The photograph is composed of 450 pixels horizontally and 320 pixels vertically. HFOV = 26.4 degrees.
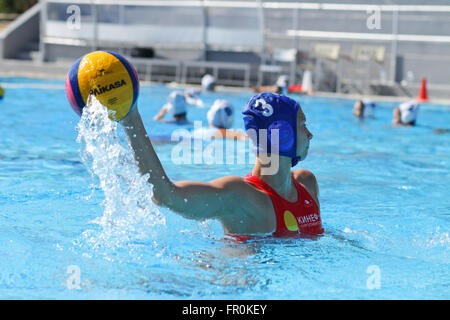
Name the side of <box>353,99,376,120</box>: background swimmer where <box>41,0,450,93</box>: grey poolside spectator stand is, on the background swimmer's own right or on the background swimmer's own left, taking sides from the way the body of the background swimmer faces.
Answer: on the background swimmer's own right

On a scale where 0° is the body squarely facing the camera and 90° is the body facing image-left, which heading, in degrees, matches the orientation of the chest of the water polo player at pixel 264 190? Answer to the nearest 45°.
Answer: approximately 315°

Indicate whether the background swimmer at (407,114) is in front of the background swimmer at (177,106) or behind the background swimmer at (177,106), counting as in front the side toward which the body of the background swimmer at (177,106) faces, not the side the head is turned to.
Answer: behind

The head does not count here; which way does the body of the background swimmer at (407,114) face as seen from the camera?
to the viewer's left

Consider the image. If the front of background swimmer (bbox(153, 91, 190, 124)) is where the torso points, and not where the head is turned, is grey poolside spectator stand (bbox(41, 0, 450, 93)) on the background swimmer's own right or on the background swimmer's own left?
on the background swimmer's own right

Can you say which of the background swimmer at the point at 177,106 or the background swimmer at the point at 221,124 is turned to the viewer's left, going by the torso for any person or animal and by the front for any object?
the background swimmer at the point at 177,106

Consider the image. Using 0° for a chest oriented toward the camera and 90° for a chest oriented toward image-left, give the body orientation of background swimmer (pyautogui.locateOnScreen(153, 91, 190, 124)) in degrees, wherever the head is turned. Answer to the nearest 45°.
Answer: approximately 90°

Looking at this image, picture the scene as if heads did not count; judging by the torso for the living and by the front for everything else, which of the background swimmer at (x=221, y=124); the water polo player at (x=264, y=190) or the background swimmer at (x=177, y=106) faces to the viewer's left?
the background swimmer at (x=177, y=106)
